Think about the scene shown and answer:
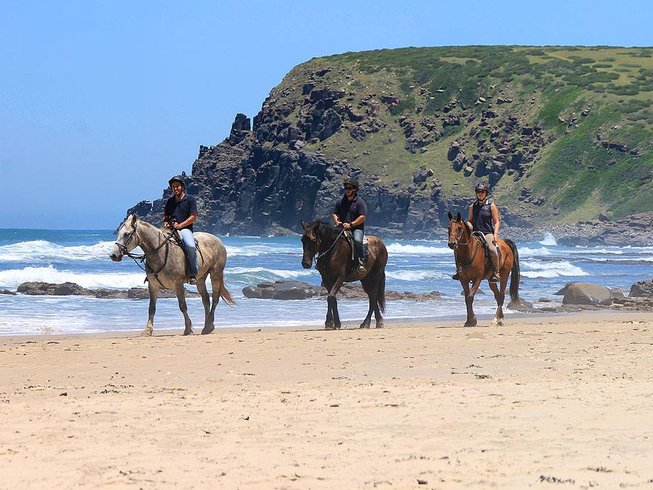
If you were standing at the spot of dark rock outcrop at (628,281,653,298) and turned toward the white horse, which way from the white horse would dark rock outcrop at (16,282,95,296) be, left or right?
right

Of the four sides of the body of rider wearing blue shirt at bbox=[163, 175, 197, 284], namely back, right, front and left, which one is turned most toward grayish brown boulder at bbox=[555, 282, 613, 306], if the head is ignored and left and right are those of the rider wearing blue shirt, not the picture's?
back

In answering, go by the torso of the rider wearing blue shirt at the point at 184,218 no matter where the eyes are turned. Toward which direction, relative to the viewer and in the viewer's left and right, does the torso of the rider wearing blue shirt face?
facing the viewer and to the left of the viewer

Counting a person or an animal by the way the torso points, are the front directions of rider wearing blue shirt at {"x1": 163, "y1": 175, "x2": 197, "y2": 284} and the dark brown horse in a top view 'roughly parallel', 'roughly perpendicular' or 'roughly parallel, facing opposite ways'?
roughly parallel

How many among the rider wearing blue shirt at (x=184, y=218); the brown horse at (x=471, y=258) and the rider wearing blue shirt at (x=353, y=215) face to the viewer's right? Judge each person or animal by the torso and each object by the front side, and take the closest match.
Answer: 0

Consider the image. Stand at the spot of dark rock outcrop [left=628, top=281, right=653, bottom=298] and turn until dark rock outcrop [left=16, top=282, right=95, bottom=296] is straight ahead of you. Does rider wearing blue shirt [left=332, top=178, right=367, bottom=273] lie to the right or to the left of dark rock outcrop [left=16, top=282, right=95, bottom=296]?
left

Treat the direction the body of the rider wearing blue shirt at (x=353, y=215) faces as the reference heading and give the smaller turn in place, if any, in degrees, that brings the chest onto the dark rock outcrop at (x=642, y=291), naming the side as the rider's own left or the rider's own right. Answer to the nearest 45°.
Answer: approximately 180°

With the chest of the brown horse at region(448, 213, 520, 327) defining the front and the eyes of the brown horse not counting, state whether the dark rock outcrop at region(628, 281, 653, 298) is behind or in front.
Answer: behind

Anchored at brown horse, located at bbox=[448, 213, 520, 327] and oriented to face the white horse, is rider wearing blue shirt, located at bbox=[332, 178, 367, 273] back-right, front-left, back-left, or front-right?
front-right

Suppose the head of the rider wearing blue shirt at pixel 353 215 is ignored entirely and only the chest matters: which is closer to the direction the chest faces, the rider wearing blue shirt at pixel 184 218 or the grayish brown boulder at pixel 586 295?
the rider wearing blue shirt

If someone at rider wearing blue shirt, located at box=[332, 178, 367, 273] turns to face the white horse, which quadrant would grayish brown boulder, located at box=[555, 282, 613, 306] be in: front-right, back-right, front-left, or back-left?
back-right

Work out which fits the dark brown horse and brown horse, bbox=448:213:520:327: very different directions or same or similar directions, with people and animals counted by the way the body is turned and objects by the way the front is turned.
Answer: same or similar directions

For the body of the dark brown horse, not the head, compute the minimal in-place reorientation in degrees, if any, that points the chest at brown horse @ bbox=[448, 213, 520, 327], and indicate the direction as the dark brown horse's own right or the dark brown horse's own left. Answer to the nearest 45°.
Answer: approximately 135° to the dark brown horse's own left

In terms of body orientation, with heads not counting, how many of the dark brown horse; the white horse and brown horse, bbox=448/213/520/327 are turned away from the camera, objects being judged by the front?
0

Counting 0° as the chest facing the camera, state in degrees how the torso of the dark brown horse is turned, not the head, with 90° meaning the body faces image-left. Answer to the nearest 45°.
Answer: approximately 45°

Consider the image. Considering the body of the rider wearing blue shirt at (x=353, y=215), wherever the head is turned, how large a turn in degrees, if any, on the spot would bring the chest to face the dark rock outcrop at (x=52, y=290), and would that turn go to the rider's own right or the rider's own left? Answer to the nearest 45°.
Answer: approximately 90° to the rider's own right
